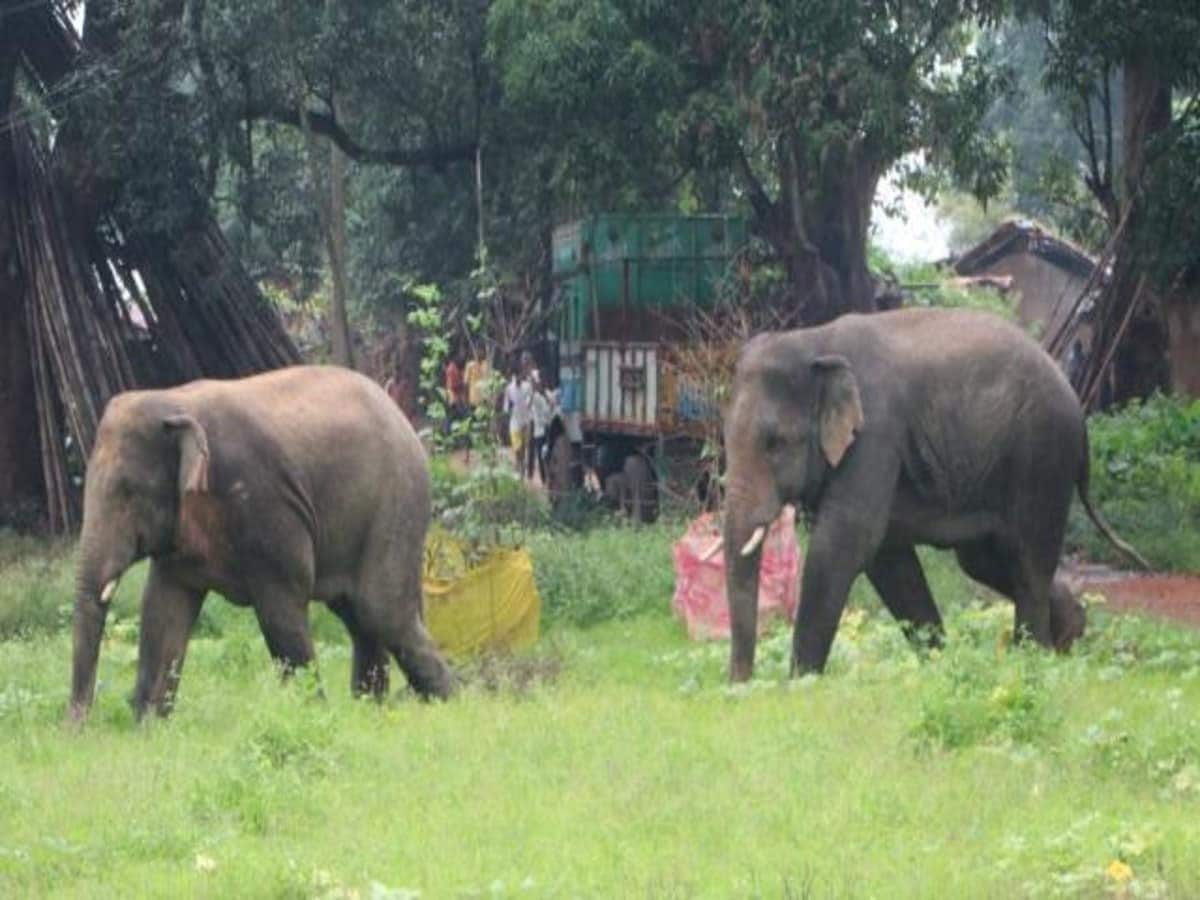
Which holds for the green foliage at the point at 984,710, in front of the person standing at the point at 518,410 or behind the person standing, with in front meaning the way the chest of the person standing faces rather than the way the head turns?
in front

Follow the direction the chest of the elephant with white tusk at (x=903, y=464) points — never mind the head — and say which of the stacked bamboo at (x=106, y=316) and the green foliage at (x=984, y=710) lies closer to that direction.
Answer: the stacked bamboo

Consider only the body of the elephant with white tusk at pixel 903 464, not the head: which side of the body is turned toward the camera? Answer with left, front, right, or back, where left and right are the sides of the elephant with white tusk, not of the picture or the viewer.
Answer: left

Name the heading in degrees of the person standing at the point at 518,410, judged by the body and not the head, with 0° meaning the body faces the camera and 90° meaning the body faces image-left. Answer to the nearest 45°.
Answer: approximately 0°

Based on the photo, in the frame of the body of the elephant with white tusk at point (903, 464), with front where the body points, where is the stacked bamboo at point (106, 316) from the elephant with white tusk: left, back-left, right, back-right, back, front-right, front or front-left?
front-right

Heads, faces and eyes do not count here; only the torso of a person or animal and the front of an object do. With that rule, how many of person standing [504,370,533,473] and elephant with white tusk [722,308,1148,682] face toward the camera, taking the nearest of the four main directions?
1

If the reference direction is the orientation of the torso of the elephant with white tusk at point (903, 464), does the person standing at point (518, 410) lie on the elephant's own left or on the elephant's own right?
on the elephant's own right

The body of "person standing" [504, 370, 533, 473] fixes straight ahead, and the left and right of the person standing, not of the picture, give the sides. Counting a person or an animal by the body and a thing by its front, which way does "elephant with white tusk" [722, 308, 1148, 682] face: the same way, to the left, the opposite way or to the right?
to the right

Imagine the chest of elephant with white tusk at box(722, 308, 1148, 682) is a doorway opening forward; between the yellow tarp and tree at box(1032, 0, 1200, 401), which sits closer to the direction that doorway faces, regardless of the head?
the yellow tarp

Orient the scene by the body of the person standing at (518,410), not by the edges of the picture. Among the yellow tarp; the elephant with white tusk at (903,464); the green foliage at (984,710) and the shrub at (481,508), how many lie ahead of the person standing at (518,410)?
4
